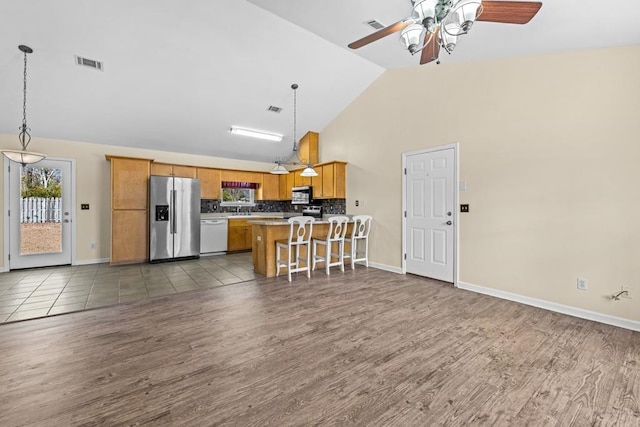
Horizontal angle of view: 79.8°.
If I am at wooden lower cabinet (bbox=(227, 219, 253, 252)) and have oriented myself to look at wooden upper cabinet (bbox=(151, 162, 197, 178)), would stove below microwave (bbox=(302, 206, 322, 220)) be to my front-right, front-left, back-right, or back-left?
back-left

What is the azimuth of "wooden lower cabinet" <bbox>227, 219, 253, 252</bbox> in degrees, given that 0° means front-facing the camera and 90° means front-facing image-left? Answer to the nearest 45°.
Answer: approximately 0°

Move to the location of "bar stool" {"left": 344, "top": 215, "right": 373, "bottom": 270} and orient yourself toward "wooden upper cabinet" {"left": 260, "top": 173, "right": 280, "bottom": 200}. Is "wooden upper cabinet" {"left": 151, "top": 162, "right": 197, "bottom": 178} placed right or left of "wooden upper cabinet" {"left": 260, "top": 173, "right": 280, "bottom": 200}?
left

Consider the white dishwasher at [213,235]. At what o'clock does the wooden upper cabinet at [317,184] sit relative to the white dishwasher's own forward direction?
The wooden upper cabinet is roughly at 10 o'clock from the white dishwasher.

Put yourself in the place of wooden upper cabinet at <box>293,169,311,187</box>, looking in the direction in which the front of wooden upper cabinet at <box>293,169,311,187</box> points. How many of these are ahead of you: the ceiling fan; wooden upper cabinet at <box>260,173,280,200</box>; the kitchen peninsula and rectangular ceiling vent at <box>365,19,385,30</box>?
3

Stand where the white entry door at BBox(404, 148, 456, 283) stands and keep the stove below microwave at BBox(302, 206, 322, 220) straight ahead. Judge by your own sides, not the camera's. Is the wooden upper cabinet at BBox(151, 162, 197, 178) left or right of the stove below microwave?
left

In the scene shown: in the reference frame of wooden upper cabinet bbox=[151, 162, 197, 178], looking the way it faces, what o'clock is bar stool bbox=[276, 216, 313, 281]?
The bar stool is roughly at 11 o'clock from the wooden upper cabinet.
